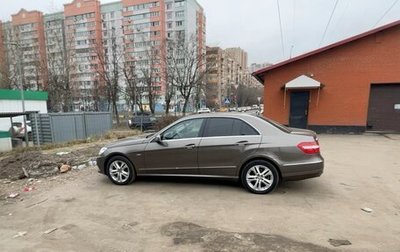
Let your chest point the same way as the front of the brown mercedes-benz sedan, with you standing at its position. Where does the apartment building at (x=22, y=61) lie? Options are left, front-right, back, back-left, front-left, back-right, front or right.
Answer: front-right

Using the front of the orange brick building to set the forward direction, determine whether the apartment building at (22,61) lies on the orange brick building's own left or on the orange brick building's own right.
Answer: on the orange brick building's own right

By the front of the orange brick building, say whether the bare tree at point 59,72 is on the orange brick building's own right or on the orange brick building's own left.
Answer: on the orange brick building's own right

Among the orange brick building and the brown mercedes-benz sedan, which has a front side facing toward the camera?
the orange brick building

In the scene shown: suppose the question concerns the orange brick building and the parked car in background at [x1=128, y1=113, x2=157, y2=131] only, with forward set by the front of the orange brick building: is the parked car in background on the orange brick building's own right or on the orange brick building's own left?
on the orange brick building's own right

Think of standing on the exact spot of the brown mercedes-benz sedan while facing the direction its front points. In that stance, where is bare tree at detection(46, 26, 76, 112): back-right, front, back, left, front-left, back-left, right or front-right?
front-right

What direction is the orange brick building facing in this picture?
toward the camera

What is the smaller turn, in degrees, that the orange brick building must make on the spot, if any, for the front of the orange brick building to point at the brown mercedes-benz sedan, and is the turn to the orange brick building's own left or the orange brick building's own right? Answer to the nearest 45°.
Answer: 0° — it already faces it

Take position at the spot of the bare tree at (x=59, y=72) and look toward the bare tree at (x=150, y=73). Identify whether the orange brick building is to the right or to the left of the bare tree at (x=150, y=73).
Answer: right

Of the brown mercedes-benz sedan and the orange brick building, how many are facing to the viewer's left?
1

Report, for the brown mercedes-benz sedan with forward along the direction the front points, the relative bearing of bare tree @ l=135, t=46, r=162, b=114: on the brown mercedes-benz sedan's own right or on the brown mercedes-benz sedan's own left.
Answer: on the brown mercedes-benz sedan's own right

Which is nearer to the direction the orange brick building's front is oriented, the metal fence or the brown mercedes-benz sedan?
the brown mercedes-benz sedan

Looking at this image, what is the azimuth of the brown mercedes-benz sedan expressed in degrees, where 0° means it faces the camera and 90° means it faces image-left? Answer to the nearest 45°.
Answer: approximately 90°

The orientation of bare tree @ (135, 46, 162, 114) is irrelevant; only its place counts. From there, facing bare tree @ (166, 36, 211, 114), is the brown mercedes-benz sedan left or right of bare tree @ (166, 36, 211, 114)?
right
